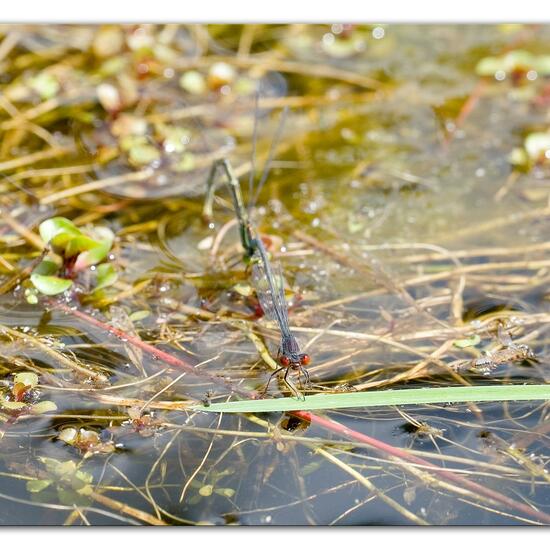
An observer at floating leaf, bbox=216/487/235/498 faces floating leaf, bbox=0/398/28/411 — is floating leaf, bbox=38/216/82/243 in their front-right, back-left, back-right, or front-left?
front-right

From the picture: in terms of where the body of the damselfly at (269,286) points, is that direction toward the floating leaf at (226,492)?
yes

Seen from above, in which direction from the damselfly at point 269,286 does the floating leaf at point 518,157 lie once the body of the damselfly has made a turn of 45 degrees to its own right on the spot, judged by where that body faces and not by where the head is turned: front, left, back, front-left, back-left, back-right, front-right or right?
back

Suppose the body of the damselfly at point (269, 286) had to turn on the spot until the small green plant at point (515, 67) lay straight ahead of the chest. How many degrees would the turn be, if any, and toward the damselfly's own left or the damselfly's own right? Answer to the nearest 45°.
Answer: approximately 135° to the damselfly's own left

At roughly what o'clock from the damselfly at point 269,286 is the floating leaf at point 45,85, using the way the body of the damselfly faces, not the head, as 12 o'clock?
The floating leaf is roughly at 5 o'clock from the damselfly.

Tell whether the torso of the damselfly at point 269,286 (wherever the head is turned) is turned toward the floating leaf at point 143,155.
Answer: no

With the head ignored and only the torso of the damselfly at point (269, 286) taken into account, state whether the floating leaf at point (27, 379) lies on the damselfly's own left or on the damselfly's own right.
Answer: on the damselfly's own right

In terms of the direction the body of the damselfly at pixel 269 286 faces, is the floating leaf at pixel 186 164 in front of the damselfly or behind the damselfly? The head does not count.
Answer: behind

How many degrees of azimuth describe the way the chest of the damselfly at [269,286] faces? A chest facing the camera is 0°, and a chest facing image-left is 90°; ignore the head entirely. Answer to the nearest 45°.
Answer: approximately 0°

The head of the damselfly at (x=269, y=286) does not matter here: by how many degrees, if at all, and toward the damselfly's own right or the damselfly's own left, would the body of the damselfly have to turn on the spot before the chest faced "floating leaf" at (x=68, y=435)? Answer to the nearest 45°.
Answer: approximately 45° to the damselfly's own right
